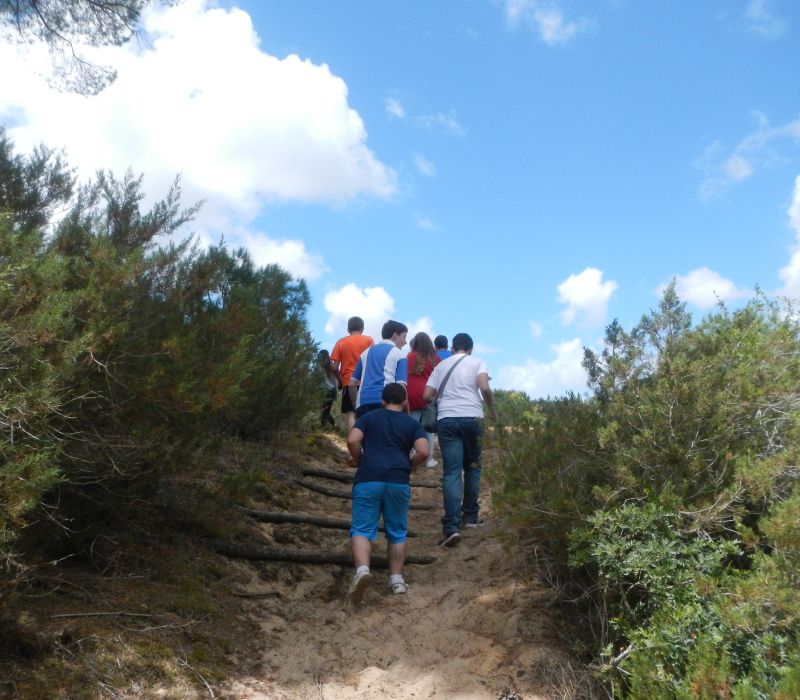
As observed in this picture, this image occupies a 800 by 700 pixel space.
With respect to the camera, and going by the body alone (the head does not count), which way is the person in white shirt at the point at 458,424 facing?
away from the camera

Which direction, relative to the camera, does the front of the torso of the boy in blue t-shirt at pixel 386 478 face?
away from the camera

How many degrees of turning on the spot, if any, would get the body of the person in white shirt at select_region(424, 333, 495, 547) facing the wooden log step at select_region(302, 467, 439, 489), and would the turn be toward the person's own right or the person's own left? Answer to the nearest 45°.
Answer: approximately 45° to the person's own left

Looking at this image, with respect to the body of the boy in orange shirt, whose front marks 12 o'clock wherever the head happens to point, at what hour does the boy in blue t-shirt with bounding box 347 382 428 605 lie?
The boy in blue t-shirt is roughly at 6 o'clock from the boy in orange shirt.

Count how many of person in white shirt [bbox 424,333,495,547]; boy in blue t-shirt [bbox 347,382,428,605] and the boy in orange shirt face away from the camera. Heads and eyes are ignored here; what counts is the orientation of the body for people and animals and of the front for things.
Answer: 3

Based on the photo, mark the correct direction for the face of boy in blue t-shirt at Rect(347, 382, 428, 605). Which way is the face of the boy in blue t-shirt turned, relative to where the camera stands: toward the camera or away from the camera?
away from the camera

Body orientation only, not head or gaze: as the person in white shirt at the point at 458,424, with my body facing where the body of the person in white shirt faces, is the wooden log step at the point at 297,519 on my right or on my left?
on my left

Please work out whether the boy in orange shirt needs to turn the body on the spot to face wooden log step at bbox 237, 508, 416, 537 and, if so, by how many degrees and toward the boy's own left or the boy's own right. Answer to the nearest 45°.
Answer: approximately 180°

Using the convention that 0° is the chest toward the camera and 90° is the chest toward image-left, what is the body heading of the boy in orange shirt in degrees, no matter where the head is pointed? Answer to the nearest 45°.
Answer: approximately 180°

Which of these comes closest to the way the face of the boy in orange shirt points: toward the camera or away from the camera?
away from the camera

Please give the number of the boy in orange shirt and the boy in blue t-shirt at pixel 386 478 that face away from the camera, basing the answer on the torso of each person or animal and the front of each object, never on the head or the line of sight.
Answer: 2

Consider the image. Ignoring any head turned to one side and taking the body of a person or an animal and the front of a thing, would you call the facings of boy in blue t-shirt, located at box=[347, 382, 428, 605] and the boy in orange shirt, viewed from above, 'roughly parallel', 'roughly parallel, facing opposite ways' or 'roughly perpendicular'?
roughly parallel

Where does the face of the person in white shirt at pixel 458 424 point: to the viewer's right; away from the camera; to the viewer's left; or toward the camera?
away from the camera

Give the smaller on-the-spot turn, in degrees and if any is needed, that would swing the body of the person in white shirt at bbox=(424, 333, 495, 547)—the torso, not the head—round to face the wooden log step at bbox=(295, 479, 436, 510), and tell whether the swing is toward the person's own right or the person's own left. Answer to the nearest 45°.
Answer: approximately 45° to the person's own left

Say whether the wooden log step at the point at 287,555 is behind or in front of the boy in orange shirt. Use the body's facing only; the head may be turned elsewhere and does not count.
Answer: behind

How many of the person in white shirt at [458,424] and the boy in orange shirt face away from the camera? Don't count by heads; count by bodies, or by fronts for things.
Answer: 2

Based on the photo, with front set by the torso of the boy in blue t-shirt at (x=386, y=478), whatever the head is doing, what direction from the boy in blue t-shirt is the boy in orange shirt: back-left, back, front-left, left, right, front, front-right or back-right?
front
